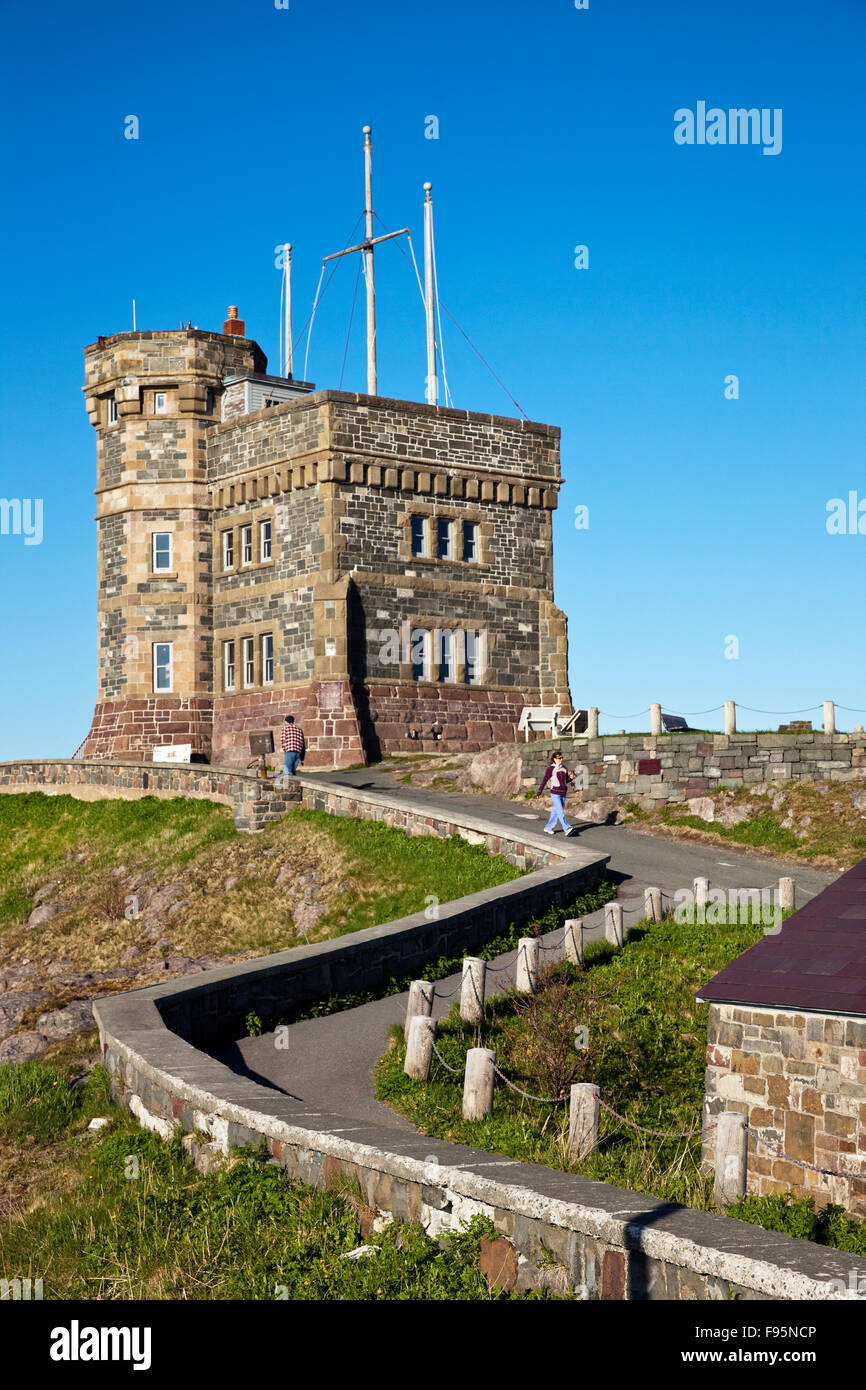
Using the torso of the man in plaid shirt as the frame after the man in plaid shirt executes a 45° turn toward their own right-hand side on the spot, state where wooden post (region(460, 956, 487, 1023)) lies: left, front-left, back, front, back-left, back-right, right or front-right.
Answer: back-right

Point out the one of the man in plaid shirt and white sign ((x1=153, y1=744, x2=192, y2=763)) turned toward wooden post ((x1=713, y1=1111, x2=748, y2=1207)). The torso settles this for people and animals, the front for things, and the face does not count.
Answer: the white sign

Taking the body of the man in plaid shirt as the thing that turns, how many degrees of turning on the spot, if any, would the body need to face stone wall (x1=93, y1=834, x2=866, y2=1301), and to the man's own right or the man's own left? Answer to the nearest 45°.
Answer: approximately 180°

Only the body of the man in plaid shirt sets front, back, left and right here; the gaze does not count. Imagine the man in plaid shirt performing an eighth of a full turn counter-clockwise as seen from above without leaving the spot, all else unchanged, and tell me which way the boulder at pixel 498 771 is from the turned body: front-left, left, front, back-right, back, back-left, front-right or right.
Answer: back-right

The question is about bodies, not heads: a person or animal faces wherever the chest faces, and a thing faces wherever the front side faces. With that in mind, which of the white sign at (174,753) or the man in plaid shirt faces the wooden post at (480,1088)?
the white sign

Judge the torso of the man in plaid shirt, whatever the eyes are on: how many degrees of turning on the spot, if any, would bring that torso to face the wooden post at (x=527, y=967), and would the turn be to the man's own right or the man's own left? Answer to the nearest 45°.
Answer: approximately 180°

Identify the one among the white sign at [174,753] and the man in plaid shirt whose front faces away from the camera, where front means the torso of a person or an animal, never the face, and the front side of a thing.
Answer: the man in plaid shirt

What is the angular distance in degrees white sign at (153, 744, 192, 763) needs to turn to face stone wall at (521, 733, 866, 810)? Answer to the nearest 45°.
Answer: approximately 45° to its left

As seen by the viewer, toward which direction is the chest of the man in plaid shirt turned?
away from the camera

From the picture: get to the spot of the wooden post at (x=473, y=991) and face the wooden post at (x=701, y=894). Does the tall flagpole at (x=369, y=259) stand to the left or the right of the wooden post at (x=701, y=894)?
left

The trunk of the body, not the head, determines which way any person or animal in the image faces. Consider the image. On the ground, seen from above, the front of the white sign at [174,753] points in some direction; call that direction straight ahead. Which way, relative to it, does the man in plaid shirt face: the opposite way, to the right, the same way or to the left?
the opposite way

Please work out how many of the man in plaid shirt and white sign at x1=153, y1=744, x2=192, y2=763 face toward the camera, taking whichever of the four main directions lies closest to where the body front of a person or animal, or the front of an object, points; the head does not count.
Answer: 1

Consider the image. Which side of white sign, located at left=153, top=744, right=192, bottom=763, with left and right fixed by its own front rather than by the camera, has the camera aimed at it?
front
